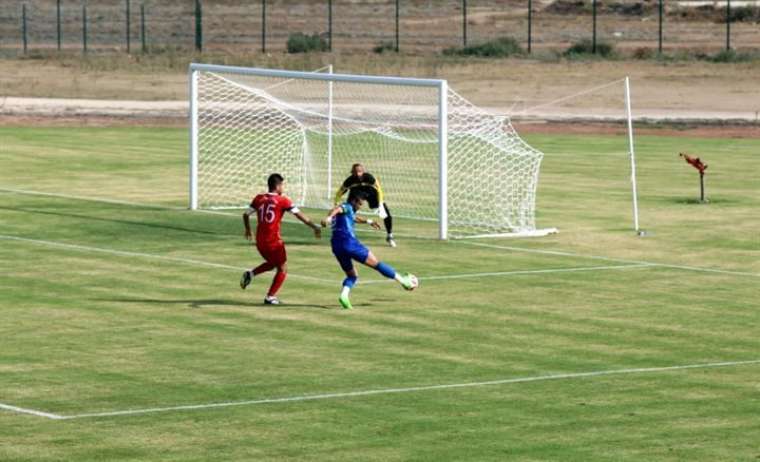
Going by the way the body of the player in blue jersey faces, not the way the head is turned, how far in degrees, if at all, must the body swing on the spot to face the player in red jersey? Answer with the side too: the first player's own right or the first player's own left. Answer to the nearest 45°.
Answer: approximately 180°

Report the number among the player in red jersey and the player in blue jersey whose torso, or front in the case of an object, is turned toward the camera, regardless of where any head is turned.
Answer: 0

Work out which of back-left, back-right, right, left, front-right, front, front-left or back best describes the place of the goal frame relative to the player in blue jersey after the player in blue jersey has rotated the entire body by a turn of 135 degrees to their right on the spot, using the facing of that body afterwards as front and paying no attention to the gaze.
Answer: back-right

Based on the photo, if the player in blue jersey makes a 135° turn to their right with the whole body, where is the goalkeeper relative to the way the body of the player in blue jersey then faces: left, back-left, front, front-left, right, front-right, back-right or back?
back-right

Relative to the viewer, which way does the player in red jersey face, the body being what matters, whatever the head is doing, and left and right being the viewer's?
facing away from the viewer and to the right of the viewer

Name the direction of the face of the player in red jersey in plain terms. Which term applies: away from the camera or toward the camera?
away from the camera

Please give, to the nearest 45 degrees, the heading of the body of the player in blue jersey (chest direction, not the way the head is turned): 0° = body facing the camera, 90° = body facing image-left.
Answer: approximately 270°
